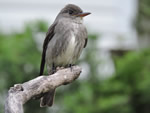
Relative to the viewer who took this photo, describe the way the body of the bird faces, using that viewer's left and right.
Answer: facing the viewer and to the right of the viewer
